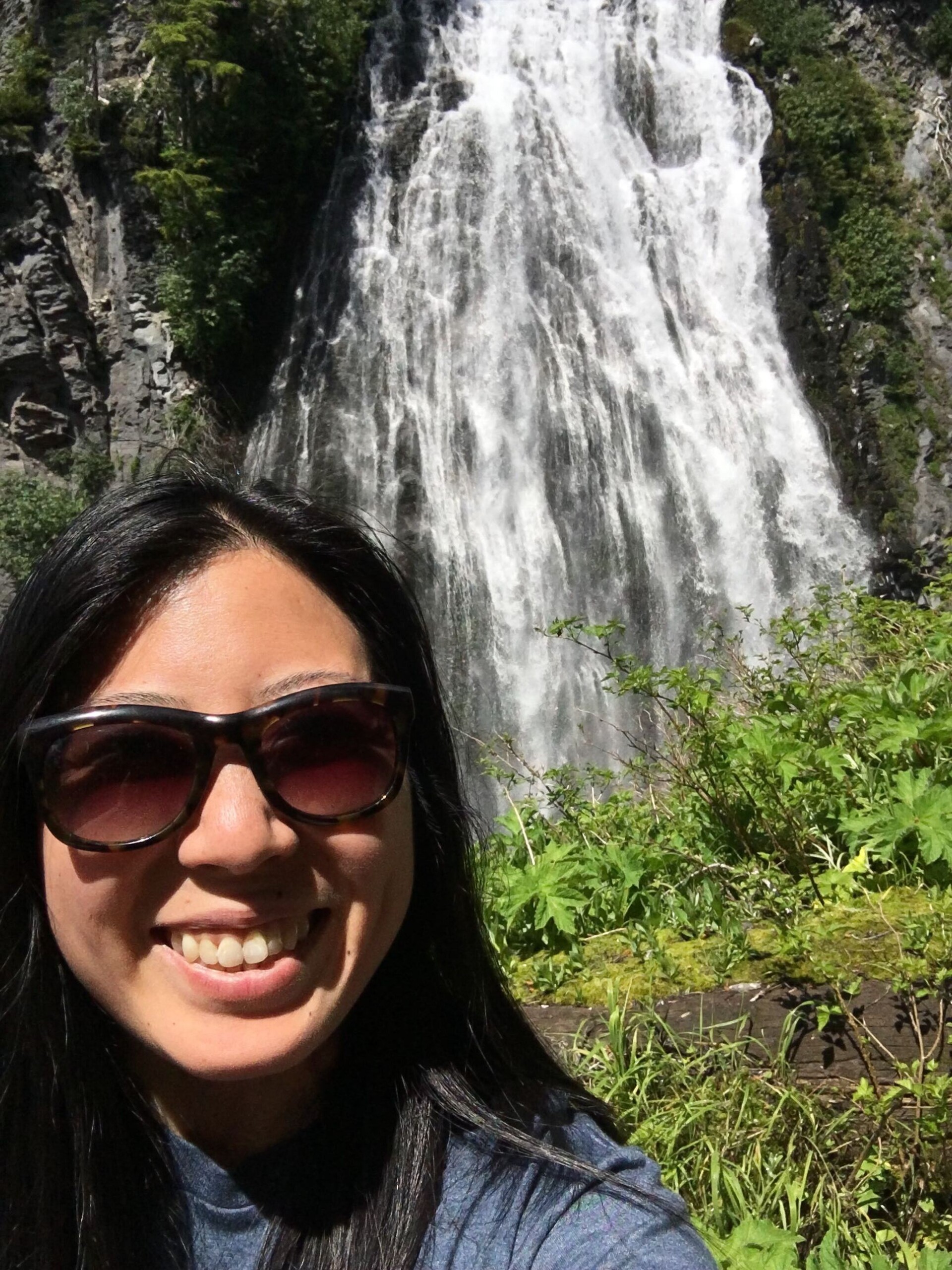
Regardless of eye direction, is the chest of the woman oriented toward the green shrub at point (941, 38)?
no

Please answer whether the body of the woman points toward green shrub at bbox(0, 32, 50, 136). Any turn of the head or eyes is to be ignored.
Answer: no

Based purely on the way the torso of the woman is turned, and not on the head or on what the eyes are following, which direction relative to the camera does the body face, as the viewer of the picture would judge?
toward the camera

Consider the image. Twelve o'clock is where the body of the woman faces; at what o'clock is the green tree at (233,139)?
The green tree is roughly at 6 o'clock from the woman.

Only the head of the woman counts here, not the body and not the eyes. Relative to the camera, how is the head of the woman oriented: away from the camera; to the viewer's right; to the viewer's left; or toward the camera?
toward the camera

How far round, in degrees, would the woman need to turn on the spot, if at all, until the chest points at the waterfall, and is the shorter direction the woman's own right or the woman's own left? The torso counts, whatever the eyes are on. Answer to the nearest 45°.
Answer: approximately 180°

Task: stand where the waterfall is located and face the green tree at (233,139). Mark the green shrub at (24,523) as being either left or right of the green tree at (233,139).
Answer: left

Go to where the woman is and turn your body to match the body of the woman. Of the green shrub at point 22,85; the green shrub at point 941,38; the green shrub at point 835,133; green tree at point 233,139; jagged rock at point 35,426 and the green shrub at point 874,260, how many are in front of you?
0

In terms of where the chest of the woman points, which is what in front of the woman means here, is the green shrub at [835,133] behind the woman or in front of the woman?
behind

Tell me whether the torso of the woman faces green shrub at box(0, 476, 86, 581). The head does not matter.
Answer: no

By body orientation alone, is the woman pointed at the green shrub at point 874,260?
no
